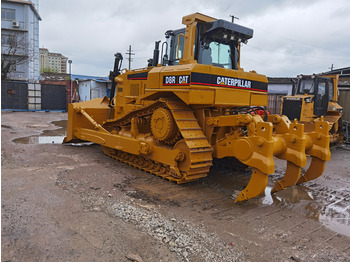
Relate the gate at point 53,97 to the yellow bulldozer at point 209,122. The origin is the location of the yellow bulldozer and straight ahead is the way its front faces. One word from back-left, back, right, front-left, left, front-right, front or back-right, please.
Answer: front

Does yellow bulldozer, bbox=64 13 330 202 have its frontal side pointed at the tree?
yes

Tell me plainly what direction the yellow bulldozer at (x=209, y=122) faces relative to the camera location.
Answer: facing away from the viewer and to the left of the viewer

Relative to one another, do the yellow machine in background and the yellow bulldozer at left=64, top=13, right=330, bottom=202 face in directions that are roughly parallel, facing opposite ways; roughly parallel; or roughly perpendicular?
roughly perpendicular

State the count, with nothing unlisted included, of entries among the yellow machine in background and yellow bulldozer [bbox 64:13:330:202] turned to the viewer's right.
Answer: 0

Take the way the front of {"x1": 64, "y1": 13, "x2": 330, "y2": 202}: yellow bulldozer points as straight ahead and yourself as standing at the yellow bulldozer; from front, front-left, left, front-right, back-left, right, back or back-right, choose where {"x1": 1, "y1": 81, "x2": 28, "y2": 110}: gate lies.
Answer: front

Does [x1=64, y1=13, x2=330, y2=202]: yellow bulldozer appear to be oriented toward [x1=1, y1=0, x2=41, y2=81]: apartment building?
yes

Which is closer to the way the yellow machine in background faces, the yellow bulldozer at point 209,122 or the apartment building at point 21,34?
the yellow bulldozer

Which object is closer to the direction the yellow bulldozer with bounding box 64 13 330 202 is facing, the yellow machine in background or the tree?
the tree

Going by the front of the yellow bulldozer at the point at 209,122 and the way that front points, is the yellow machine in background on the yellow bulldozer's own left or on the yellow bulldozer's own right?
on the yellow bulldozer's own right

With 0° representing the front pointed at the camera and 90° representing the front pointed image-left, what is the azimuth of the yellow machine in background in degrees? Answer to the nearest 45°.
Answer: approximately 45°

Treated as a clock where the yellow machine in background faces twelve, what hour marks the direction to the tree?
The tree is roughly at 2 o'clock from the yellow machine in background.

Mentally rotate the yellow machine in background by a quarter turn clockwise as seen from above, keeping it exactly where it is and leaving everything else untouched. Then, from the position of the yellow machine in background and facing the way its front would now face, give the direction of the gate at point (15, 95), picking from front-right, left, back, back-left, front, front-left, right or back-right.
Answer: front-left

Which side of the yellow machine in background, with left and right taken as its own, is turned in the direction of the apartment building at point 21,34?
right
